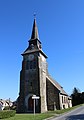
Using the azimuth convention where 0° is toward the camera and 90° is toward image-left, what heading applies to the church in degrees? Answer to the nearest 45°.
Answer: approximately 45°
